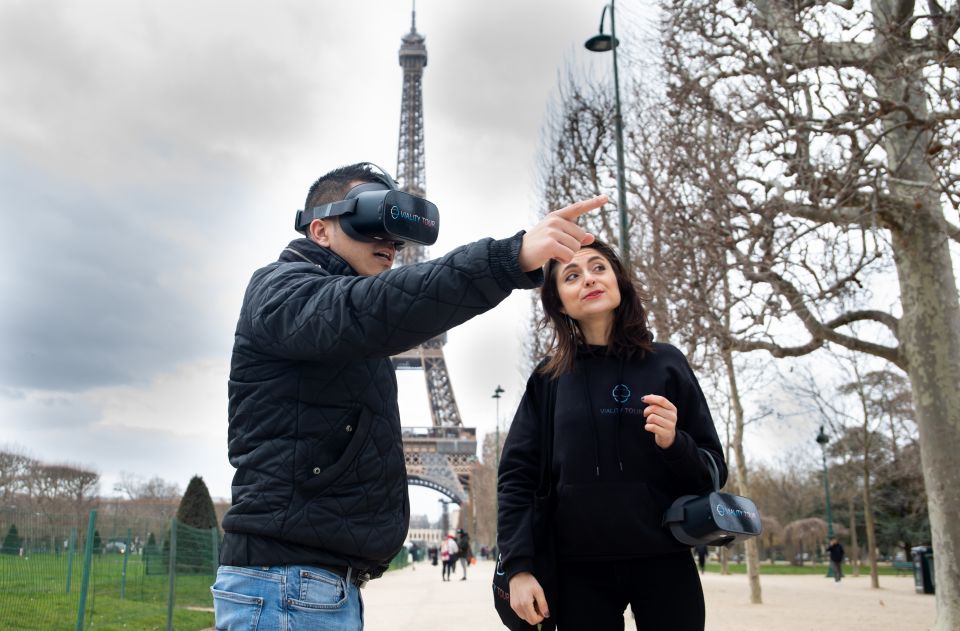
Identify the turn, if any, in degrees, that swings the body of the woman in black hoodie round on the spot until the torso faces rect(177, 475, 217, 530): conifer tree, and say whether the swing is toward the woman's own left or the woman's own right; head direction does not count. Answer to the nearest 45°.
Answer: approximately 135° to the woman's own right

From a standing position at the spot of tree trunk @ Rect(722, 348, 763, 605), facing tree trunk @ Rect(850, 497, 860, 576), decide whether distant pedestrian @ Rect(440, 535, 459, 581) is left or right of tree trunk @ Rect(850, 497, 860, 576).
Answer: left

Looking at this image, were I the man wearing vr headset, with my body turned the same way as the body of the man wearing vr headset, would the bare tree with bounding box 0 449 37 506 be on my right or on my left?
on my left

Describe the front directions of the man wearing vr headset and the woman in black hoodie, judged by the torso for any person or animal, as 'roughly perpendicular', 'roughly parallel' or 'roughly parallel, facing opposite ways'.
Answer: roughly perpendicular

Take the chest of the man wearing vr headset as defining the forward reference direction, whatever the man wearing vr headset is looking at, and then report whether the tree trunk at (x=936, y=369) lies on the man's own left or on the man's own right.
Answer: on the man's own left

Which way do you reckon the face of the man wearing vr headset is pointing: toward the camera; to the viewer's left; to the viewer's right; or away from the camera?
to the viewer's right

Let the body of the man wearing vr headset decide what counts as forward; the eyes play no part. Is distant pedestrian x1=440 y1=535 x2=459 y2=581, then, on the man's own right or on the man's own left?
on the man's own left

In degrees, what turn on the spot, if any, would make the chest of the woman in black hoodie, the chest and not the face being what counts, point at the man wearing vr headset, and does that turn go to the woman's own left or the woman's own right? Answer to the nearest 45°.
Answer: approximately 45° to the woman's own right

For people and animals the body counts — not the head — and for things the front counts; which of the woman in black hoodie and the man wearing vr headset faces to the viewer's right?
the man wearing vr headset

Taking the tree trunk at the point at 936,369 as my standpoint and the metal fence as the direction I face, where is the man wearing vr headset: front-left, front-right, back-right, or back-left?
front-left

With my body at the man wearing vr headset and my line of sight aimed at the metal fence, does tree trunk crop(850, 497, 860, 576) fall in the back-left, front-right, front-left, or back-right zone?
front-right

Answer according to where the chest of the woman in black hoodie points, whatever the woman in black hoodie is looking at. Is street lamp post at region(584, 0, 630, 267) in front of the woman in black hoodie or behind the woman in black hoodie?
behind

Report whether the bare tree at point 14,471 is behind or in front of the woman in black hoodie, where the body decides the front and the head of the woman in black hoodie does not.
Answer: behind

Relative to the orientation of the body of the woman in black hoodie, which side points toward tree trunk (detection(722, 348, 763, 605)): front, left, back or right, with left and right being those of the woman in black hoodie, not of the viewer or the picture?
back

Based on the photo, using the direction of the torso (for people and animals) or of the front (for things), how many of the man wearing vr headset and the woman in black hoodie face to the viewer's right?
1

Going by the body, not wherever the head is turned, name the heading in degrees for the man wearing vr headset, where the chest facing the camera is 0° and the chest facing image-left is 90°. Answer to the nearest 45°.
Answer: approximately 270°

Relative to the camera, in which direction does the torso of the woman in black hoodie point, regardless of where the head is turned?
toward the camera
